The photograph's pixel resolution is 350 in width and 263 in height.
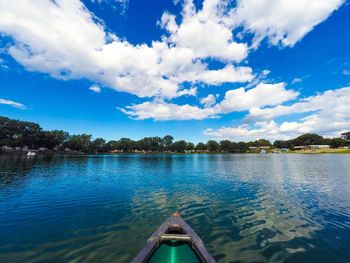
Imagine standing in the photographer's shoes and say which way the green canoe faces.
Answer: facing away from the viewer
